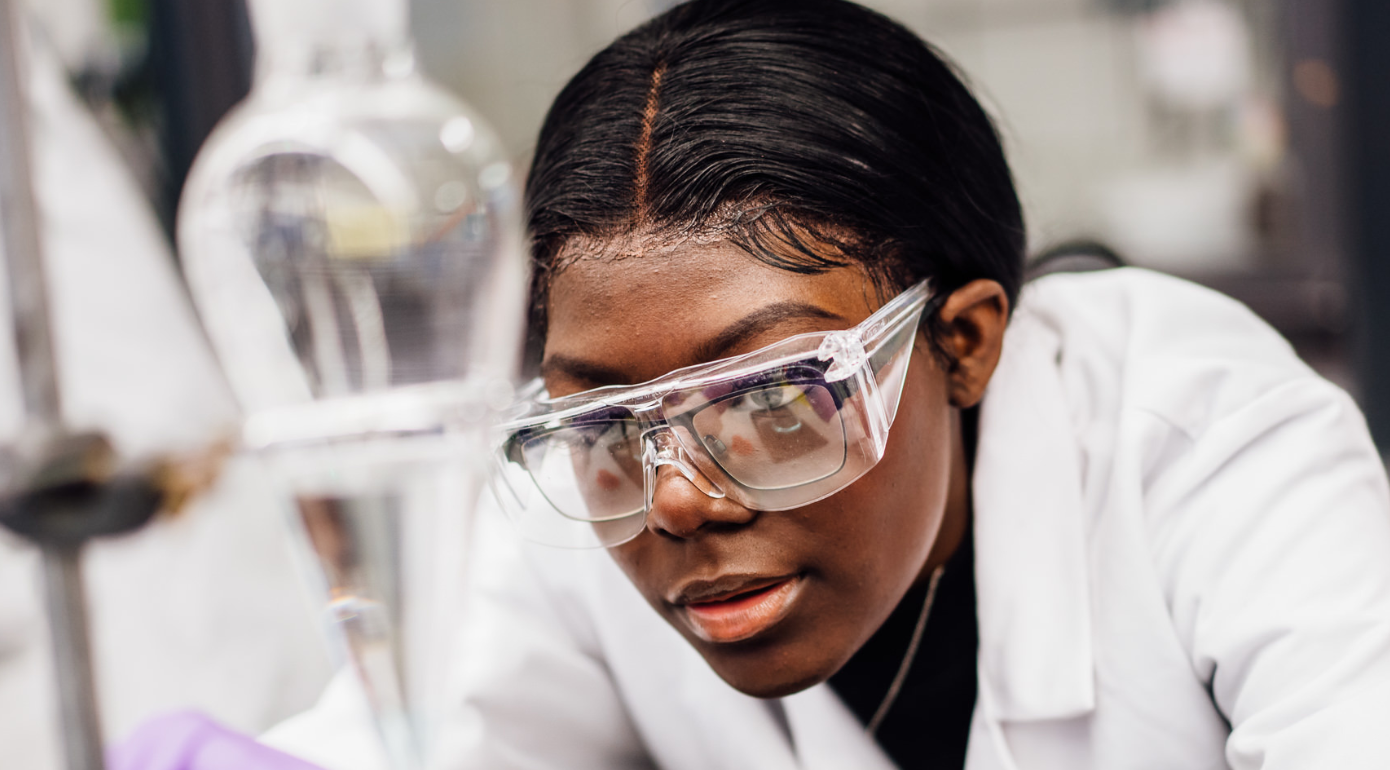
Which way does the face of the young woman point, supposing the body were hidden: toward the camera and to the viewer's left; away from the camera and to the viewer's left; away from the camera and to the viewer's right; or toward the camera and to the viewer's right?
toward the camera and to the viewer's left

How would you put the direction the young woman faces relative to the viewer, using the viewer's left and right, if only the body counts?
facing the viewer and to the left of the viewer
